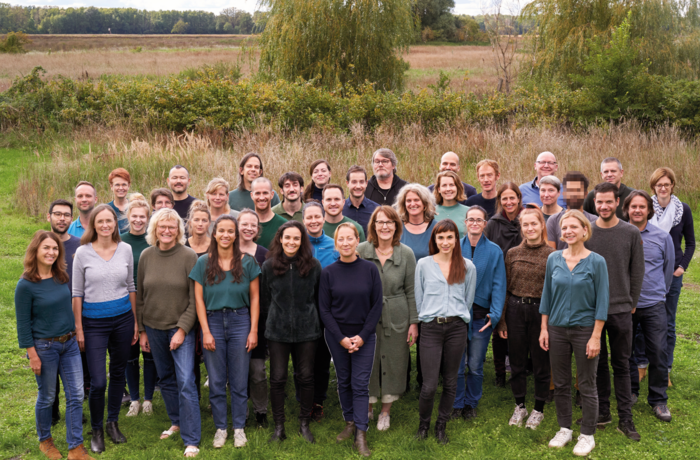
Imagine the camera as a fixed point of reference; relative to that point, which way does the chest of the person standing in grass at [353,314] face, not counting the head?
toward the camera

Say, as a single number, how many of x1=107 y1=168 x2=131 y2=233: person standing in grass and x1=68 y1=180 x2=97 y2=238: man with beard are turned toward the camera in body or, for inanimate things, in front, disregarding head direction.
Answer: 2

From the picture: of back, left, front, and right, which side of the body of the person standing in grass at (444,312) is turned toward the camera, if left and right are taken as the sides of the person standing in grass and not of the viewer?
front

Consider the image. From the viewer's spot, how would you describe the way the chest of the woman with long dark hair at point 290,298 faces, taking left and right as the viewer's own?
facing the viewer

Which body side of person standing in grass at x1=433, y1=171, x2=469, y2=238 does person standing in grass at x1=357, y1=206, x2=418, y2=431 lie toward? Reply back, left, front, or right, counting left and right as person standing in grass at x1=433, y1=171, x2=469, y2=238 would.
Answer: front

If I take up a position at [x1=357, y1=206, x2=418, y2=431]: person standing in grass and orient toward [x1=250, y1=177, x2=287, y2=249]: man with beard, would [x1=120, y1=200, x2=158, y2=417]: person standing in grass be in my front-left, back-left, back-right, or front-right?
front-left

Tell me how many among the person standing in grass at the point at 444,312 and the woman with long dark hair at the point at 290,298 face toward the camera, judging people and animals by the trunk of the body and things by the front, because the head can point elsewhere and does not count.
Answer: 2

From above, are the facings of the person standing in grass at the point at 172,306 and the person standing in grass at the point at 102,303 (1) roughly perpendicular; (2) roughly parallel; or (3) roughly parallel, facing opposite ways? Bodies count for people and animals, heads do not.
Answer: roughly parallel

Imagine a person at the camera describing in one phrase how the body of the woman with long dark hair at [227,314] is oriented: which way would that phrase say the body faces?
toward the camera

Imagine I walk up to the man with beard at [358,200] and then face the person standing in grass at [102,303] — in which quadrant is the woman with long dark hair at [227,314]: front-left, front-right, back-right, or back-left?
front-left

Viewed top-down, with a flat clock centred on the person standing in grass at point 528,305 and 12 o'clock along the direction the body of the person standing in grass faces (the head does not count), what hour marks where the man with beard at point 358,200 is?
The man with beard is roughly at 4 o'clock from the person standing in grass.

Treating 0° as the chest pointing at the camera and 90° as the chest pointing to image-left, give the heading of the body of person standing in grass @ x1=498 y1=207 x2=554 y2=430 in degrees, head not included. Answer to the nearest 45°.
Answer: approximately 0°

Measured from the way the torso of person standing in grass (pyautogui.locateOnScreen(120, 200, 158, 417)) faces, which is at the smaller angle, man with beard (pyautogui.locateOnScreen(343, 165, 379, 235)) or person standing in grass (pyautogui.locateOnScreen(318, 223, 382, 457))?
the person standing in grass
